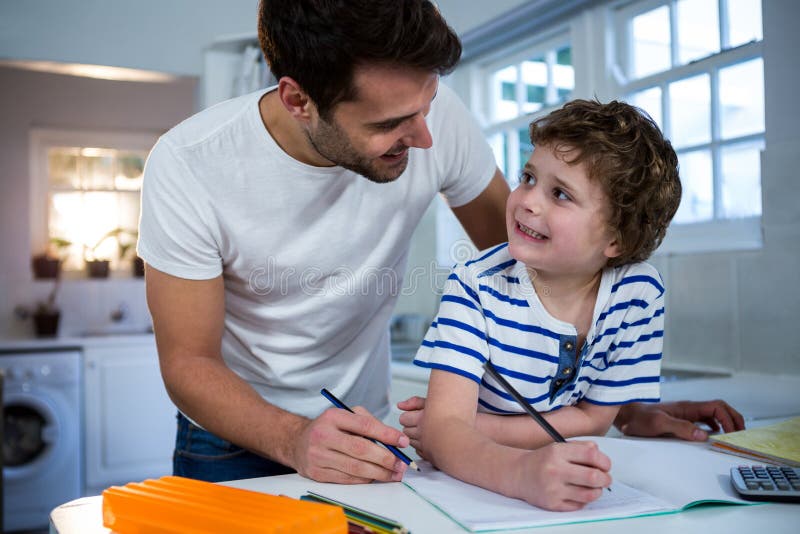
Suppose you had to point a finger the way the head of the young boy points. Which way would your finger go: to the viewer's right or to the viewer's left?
to the viewer's left

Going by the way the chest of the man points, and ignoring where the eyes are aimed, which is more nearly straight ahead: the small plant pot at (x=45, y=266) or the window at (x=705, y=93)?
the window

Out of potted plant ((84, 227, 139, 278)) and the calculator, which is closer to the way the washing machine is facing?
the calculator

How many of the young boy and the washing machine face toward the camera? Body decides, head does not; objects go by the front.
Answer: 2

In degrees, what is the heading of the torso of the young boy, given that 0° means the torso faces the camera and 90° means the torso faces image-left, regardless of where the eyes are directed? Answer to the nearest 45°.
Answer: approximately 0°

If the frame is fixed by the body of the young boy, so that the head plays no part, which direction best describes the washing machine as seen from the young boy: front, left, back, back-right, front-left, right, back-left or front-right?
back-right

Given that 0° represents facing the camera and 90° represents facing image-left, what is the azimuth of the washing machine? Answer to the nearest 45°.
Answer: approximately 0°

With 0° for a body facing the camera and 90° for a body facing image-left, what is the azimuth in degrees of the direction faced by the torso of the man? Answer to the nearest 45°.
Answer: approximately 315°
